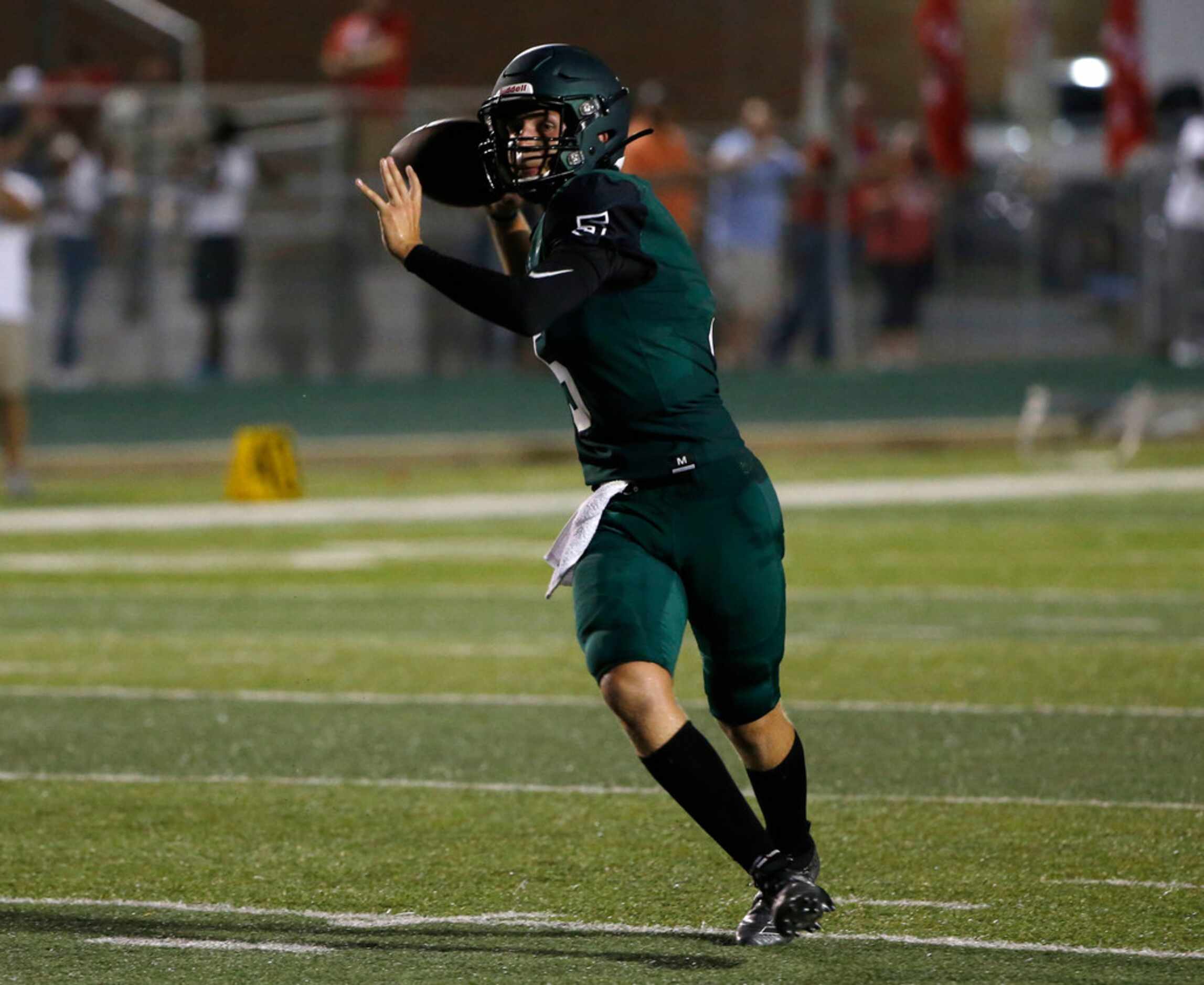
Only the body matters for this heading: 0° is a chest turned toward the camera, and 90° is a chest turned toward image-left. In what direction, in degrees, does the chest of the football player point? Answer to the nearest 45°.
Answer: approximately 45°

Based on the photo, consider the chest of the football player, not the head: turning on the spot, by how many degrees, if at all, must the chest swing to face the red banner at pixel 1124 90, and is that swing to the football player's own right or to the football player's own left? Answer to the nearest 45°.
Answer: approximately 135° to the football player's own right

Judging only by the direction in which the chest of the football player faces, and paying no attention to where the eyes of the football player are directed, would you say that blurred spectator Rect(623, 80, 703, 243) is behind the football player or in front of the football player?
behind

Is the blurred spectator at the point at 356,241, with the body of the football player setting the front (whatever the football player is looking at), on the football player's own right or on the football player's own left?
on the football player's own right

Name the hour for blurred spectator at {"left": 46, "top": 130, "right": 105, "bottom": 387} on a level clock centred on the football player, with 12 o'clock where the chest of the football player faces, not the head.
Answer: The blurred spectator is roughly at 4 o'clock from the football player.

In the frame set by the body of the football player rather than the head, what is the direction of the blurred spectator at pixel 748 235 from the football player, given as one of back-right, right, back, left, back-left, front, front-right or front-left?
back-right
